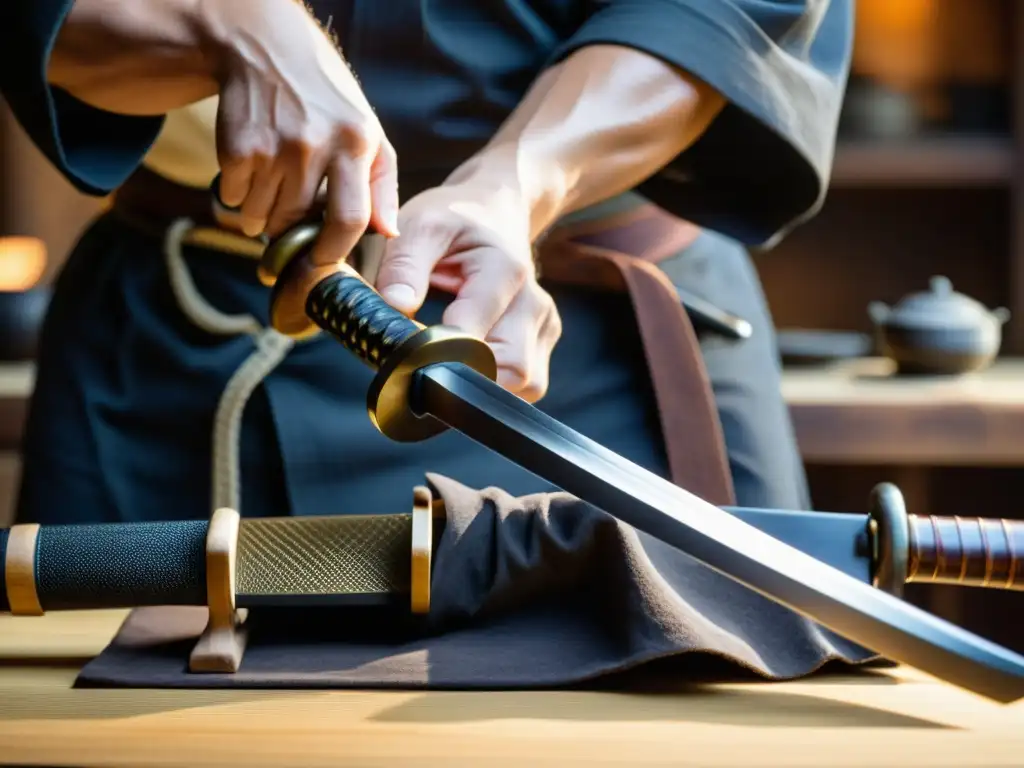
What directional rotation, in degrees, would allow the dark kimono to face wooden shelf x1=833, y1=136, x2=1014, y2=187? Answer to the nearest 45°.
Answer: approximately 135° to its left

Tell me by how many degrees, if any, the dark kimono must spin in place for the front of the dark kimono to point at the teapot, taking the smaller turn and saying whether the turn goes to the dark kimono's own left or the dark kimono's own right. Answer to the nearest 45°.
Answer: approximately 135° to the dark kimono's own left

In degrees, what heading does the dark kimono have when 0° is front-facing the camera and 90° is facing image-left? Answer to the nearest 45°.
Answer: approximately 0°

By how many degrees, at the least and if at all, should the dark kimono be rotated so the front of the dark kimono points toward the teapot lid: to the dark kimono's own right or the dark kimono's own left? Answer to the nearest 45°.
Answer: approximately 135° to the dark kimono's own left

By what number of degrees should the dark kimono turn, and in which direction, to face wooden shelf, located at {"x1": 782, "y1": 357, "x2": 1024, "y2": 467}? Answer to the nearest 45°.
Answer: approximately 135° to its left
